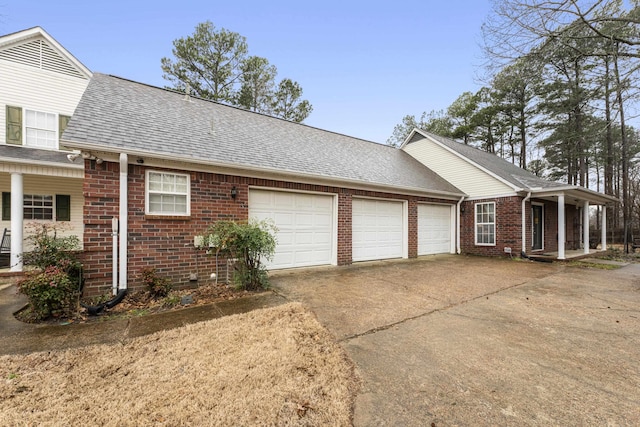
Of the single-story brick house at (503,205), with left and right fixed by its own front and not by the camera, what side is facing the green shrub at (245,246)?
right

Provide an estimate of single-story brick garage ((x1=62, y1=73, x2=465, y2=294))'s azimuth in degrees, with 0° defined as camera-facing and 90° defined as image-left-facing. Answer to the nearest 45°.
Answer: approximately 315°

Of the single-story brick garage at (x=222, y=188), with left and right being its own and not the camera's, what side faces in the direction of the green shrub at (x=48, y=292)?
right

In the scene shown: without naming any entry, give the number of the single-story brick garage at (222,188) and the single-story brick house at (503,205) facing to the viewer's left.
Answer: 0

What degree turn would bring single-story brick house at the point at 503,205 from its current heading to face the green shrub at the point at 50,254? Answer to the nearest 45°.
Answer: approximately 90° to its right

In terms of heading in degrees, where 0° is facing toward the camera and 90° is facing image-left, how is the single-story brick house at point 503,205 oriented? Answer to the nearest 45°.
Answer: approximately 315°
